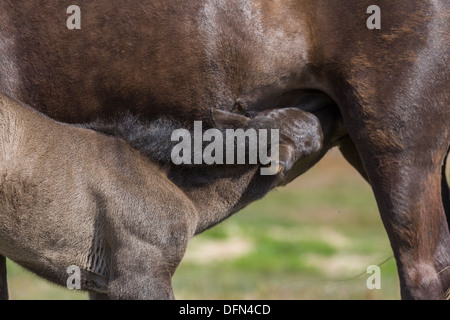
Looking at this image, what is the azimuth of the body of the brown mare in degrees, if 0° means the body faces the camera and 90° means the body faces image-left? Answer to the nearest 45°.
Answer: approximately 90°
